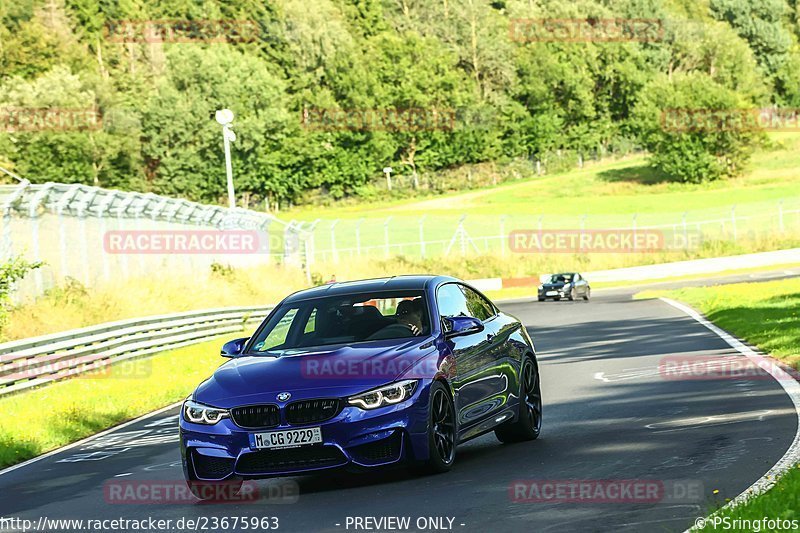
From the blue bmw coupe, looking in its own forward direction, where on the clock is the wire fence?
The wire fence is roughly at 4 o'clock from the blue bmw coupe.

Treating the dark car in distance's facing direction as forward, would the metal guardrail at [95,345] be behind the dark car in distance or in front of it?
in front

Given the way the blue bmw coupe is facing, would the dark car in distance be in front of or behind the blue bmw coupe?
behind

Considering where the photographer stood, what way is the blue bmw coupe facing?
facing the viewer and to the left of the viewer

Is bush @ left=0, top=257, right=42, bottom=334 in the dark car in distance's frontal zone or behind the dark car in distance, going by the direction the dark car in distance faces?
frontal zone

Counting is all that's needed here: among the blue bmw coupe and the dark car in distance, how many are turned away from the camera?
0

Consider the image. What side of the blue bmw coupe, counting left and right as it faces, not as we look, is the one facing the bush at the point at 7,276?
right
